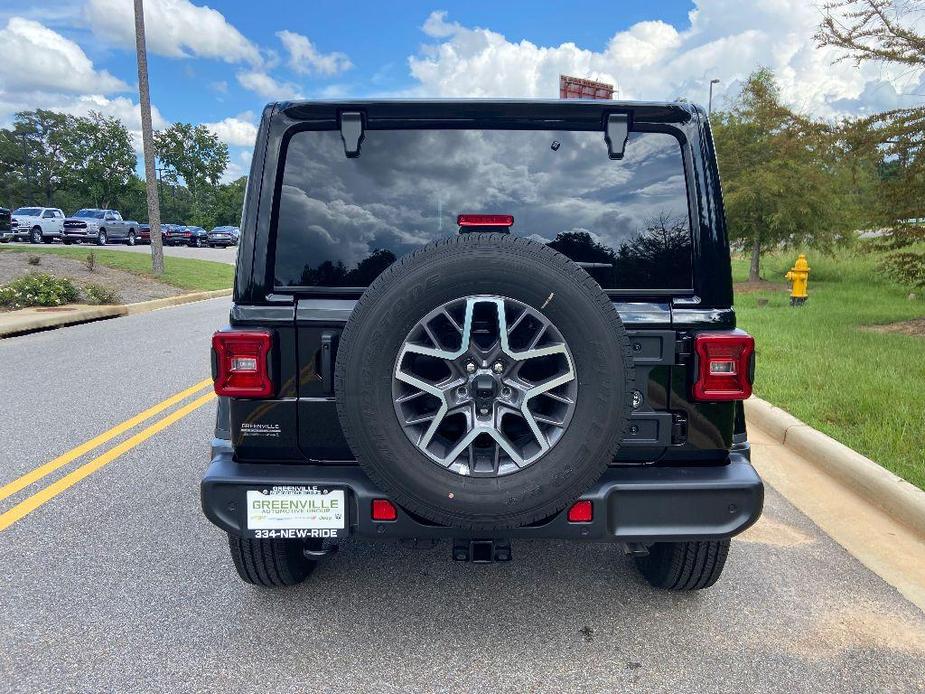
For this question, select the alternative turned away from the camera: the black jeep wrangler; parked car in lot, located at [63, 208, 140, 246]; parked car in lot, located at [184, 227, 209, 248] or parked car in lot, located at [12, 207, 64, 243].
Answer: the black jeep wrangler

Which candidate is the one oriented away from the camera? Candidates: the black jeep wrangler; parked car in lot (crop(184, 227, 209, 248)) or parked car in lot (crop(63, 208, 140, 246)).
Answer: the black jeep wrangler

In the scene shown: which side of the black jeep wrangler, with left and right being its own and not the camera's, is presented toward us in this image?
back

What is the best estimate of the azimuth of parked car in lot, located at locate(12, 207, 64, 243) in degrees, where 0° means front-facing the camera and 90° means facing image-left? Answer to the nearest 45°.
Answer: approximately 45°

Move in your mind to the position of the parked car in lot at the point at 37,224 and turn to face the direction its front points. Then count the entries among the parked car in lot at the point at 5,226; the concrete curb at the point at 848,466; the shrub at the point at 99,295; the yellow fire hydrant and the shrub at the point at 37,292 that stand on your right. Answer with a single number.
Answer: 1

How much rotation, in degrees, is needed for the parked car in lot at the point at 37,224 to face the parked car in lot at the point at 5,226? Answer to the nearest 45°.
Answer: approximately 90° to its right

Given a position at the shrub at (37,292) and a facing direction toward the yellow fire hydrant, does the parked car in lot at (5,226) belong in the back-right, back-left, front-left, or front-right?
back-left

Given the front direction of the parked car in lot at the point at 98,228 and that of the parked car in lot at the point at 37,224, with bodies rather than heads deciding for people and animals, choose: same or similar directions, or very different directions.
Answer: same or similar directions

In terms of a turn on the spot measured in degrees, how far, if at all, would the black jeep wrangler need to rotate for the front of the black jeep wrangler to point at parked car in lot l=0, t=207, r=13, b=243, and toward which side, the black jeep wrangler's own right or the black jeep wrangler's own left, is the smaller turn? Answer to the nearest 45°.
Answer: approximately 45° to the black jeep wrangler's own left

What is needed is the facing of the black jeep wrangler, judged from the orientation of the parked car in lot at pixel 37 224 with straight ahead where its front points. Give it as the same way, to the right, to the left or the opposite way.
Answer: the opposite way

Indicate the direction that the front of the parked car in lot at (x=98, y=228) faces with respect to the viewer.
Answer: facing the viewer and to the left of the viewer

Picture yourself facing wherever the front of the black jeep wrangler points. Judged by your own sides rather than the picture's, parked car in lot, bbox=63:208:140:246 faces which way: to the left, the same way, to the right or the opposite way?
the opposite way
